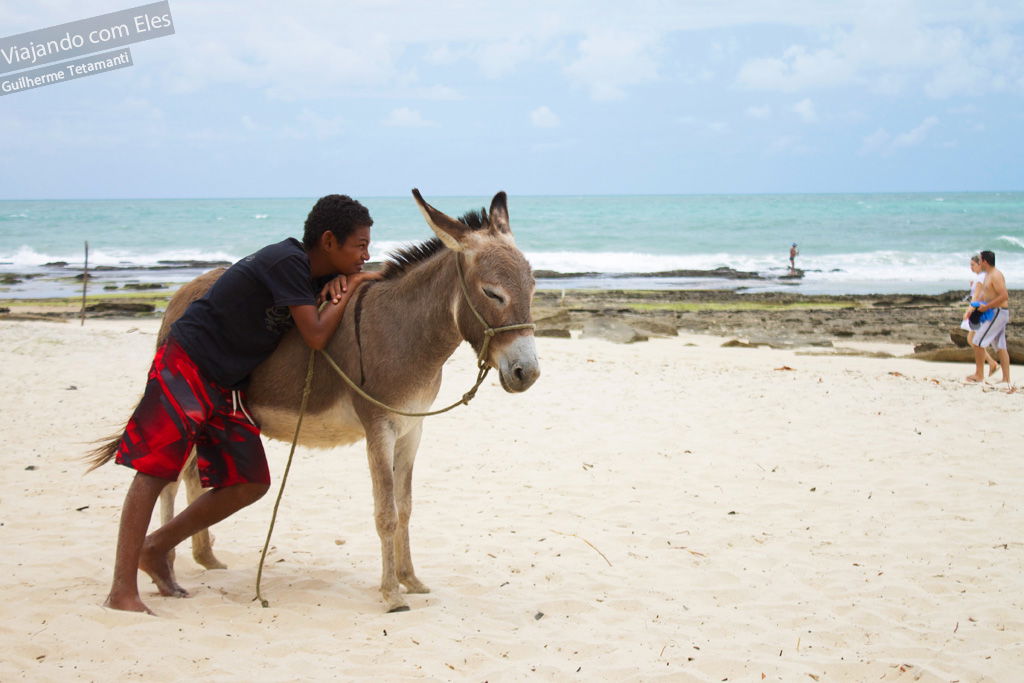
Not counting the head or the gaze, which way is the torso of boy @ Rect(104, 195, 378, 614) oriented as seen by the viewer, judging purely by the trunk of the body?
to the viewer's right

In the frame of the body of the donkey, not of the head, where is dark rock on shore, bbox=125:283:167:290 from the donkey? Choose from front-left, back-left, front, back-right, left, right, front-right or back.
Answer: back-left

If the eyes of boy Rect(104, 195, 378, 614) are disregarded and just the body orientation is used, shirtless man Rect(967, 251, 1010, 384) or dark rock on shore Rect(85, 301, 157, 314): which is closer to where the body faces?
the shirtless man

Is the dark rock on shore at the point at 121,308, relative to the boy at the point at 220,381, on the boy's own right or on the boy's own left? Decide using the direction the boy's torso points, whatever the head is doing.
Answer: on the boy's own left

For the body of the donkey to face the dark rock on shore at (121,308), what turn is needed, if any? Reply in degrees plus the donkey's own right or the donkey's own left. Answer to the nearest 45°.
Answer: approximately 135° to the donkey's own left

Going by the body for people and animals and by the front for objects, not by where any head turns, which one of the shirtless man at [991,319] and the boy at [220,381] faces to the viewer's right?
the boy

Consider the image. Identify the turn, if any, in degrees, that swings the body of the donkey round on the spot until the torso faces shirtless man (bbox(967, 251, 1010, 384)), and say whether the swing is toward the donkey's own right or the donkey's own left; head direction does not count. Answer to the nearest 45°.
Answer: approximately 90° to the donkey's own left

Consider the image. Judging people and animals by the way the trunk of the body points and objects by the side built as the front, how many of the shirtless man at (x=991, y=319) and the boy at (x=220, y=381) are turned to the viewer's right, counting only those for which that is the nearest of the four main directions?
1

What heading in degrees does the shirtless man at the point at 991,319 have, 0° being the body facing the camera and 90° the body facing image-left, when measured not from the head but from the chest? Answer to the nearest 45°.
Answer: approximately 90°

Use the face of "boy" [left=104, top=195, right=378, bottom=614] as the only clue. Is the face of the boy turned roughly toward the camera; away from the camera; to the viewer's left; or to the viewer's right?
to the viewer's right
